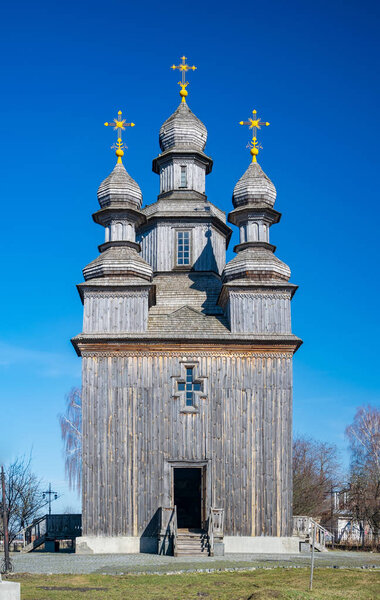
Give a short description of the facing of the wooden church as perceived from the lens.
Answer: facing the viewer
